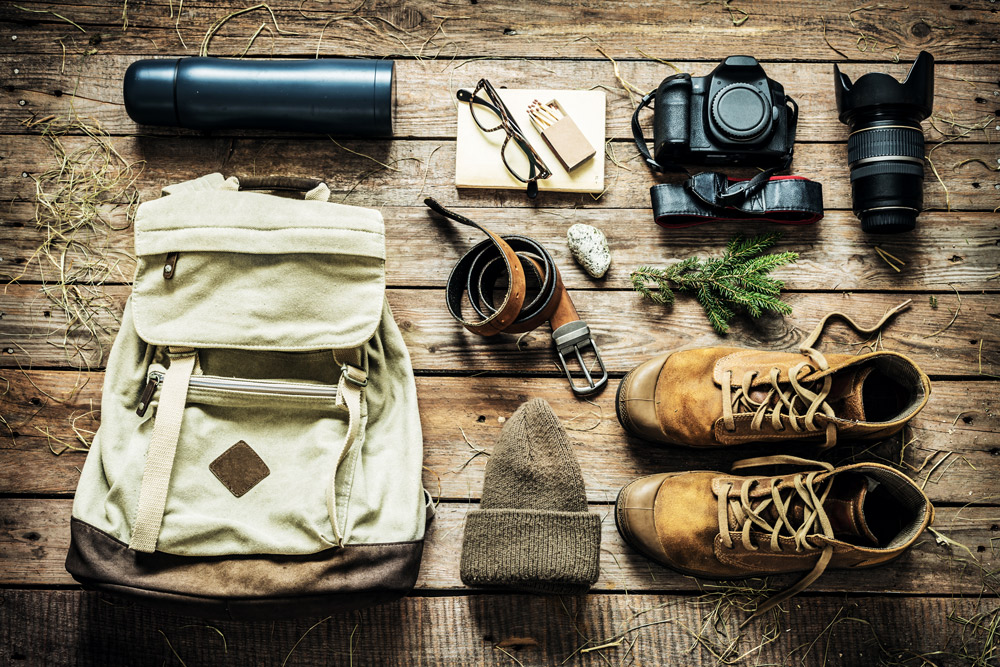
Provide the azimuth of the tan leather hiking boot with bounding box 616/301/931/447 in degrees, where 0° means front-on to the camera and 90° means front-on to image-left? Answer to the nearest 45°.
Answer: approximately 90°

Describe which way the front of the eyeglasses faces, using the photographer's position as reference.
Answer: facing the viewer and to the left of the viewer

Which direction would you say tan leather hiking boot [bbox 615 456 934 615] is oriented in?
to the viewer's left

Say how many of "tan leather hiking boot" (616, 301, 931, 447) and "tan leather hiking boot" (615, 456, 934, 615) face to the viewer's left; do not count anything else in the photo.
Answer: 2
